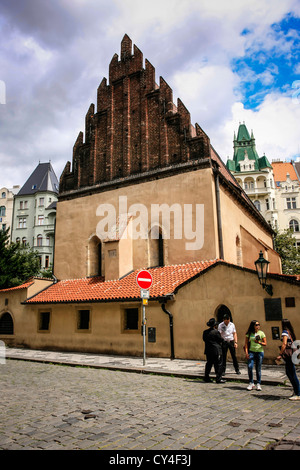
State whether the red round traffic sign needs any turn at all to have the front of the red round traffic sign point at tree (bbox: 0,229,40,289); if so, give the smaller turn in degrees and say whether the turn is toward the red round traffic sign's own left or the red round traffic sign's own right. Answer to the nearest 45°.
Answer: approximately 135° to the red round traffic sign's own right

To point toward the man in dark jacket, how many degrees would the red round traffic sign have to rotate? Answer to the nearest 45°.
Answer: approximately 45° to its left

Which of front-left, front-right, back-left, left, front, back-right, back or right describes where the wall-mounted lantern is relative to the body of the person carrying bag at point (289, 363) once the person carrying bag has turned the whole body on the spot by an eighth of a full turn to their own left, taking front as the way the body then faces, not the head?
back-right

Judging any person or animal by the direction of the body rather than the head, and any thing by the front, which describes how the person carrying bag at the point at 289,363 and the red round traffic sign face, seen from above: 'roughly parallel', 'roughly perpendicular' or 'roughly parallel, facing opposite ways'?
roughly perpendicular

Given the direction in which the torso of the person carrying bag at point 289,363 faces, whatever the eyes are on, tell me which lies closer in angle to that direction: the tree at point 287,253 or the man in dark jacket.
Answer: the man in dark jacket

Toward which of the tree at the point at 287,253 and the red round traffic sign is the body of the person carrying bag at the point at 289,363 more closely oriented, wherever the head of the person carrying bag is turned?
the red round traffic sign

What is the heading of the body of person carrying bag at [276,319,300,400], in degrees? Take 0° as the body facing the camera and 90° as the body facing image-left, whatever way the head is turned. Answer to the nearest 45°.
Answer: approximately 90°

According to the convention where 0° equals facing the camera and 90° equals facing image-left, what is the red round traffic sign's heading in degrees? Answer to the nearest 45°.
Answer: approximately 0°

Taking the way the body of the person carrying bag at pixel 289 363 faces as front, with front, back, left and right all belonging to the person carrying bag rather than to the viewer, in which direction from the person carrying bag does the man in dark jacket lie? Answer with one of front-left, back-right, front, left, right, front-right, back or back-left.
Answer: front-right

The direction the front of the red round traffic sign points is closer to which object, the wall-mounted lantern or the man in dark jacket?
the man in dark jacket
